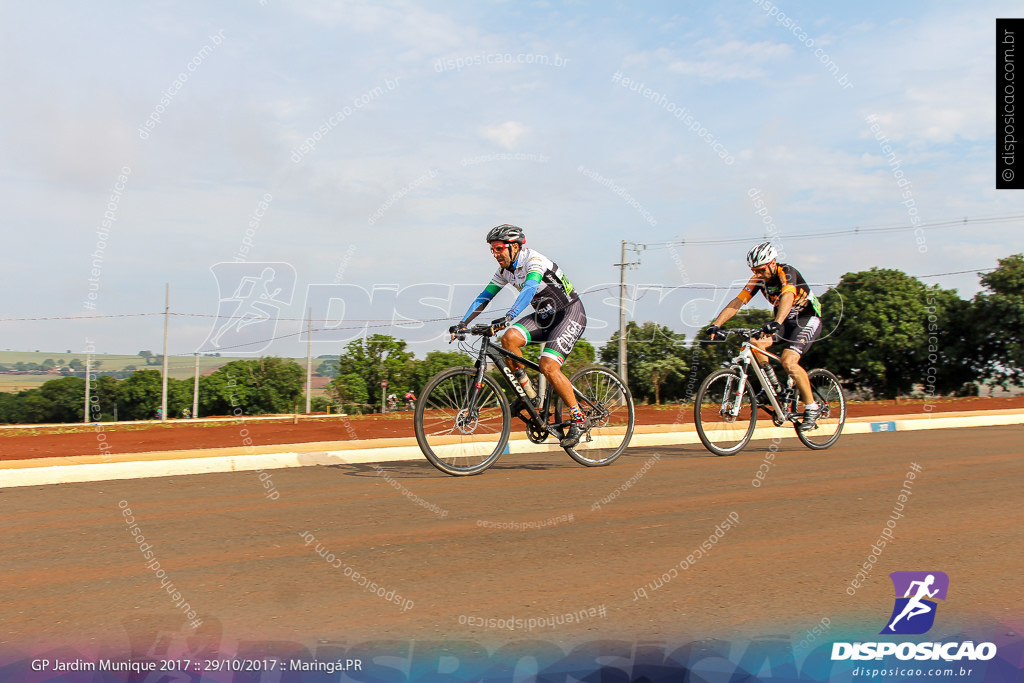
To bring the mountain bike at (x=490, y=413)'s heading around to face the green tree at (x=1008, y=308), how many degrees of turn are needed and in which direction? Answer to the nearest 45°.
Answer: approximately 180°

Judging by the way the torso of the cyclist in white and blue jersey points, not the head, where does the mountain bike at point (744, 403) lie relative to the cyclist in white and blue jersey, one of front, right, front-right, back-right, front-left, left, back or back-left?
back

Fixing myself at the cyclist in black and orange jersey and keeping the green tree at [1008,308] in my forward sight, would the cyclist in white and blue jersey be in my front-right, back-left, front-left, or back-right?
back-left

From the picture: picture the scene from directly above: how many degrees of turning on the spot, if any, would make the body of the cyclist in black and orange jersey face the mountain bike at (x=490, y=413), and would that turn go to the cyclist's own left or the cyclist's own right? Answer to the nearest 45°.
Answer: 0° — they already face it

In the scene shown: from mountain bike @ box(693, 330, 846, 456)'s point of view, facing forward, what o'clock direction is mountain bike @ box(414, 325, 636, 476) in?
mountain bike @ box(414, 325, 636, 476) is roughly at 12 o'clock from mountain bike @ box(693, 330, 846, 456).

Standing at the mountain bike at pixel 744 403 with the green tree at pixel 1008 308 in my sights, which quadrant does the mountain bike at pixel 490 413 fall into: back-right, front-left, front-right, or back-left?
back-left

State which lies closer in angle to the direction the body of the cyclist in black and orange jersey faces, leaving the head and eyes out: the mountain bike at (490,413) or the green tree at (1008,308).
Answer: the mountain bike

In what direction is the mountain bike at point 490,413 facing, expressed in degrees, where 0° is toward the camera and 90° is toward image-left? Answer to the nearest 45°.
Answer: approximately 45°

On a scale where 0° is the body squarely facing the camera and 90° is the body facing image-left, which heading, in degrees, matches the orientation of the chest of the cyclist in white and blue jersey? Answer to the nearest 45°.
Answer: approximately 45°

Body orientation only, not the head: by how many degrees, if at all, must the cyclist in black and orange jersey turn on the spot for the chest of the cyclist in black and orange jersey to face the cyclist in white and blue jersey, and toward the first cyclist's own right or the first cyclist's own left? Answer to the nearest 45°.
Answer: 0° — they already face them

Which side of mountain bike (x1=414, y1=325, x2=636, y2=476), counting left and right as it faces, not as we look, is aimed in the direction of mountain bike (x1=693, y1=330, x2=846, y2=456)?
back

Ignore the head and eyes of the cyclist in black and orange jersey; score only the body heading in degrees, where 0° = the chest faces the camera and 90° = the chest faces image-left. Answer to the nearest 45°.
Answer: approximately 45°
